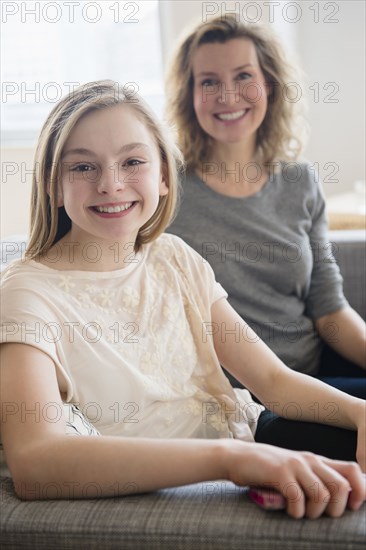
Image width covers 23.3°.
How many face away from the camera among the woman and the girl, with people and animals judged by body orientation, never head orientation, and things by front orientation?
0

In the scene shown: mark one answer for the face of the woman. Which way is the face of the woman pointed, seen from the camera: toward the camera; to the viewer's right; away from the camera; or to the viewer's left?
toward the camera

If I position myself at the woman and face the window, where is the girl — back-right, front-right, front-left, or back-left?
back-left

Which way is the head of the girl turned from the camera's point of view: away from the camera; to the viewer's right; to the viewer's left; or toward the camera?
toward the camera

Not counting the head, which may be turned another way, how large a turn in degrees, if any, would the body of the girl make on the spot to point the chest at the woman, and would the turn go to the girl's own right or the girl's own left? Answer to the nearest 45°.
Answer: approximately 135° to the girl's own left

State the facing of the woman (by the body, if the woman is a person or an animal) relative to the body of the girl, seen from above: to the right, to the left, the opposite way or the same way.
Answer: the same way

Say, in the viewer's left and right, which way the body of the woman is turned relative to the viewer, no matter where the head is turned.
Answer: facing the viewer and to the right of the viewer
